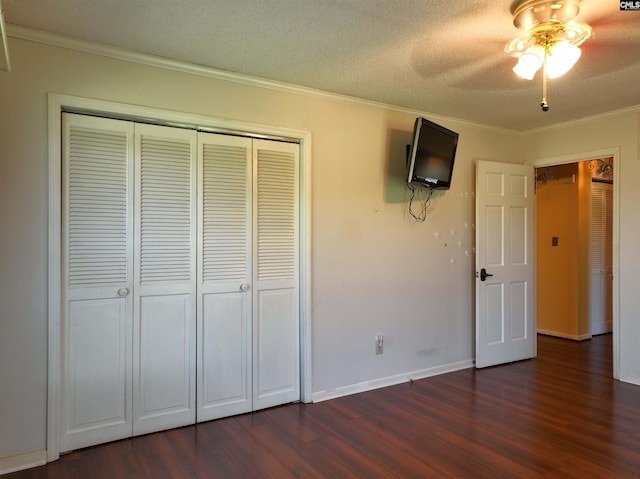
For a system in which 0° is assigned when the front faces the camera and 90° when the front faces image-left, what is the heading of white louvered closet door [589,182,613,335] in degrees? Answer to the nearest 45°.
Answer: approximately 315°

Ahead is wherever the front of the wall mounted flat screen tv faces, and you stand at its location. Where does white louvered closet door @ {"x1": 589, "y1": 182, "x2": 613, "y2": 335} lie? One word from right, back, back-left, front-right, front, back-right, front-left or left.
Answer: left

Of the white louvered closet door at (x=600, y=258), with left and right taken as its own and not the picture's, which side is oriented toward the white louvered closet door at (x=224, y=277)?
right

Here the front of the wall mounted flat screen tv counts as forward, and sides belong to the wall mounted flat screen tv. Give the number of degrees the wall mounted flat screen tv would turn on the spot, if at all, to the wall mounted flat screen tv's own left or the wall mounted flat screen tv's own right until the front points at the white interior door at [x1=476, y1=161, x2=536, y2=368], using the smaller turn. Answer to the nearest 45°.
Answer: approximately 90° to the wall mounted flat screen tv's own left

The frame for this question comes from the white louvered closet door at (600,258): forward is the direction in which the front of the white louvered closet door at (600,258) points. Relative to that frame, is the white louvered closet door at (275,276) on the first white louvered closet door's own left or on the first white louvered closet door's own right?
on the first white louvered closet door's own right

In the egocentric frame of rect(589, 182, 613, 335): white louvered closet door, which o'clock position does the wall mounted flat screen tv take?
The wall mounted flat screen tv is roughly at 2 o'clock from the white louvered closet door.

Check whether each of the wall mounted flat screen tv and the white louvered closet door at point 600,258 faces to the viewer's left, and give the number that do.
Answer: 0

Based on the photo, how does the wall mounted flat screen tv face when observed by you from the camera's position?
facing the viewer and to the right of the viewer

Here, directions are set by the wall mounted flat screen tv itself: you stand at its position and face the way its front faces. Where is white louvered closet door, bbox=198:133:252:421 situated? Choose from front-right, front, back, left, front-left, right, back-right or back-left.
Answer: right

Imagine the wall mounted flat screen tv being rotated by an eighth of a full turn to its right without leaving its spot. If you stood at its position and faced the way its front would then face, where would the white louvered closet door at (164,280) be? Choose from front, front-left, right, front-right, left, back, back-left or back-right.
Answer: front-right

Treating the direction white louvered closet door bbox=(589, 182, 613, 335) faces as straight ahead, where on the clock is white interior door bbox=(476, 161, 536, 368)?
The white interior door is roughly at 2 o'clock from the white louvered closet door.

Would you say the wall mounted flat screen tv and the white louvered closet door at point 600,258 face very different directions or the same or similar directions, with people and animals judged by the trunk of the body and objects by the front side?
same or similar directions
